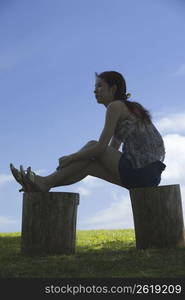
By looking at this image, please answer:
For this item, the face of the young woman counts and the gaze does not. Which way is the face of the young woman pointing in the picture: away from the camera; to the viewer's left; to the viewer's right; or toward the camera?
to the viewer's left

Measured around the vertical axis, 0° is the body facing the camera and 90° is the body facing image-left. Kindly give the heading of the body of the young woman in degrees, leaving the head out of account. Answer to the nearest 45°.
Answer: approximately 90°
